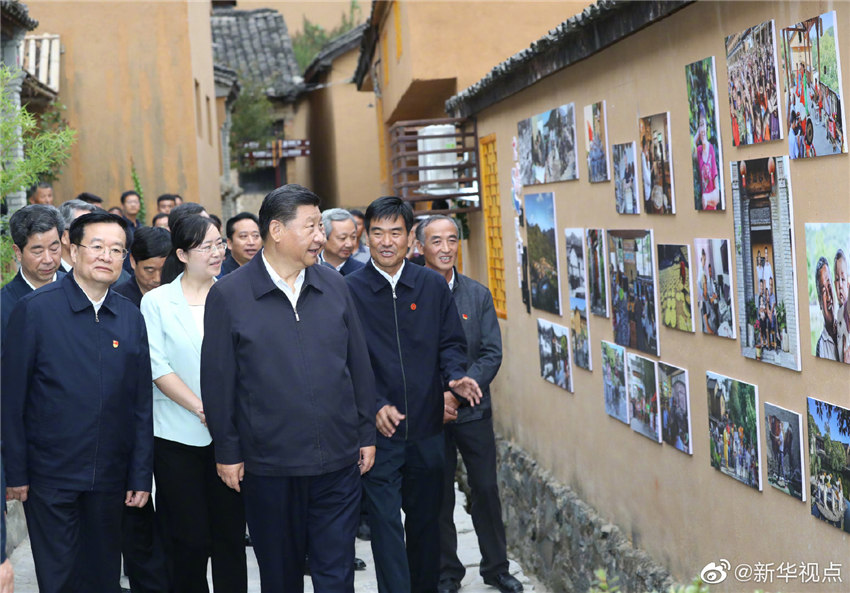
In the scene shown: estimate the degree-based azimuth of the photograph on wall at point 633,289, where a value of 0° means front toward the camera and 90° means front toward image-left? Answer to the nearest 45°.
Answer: approximately 45°

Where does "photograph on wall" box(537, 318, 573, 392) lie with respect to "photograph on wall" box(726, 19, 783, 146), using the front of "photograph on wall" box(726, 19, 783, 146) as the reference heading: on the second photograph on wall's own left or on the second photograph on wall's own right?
on the second photograph on wall's own right

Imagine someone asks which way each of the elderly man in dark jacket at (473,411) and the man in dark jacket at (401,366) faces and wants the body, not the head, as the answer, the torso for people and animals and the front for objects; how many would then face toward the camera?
2

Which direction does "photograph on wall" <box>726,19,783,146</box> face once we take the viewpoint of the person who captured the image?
facing the viewer and to the left of the viewer

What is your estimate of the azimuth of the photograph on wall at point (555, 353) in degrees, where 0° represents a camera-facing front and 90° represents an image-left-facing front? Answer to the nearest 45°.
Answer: approximately 45°

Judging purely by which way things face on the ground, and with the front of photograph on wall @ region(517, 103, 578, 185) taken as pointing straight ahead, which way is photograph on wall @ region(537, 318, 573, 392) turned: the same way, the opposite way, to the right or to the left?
the same way

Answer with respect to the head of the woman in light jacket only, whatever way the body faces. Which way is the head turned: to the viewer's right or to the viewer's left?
to the viewer's right

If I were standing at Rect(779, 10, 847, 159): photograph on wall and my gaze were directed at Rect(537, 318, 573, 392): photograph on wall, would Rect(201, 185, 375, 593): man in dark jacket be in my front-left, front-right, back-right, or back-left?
front-left

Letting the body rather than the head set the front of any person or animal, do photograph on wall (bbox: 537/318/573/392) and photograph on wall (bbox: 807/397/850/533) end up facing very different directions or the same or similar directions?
same or similar directions

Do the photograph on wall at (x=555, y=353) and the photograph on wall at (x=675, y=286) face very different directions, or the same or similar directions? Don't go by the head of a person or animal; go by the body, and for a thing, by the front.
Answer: same or similar directions

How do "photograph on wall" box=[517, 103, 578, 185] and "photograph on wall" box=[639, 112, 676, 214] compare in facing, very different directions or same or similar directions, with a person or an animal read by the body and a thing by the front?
same or similar directions

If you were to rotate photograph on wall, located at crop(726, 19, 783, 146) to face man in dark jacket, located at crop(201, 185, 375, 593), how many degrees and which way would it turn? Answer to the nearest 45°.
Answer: approximately 45° to its right

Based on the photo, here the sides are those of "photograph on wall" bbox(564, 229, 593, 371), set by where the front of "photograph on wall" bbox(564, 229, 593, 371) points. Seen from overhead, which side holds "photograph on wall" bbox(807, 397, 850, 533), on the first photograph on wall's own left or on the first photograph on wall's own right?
on the first photograph on wall's own left

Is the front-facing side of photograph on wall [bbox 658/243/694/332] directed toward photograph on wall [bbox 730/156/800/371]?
no
